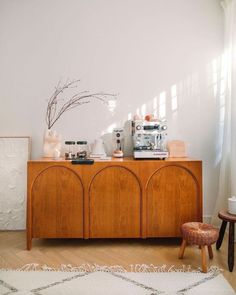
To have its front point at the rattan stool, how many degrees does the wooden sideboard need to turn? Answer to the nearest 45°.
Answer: approximately 45° to its left

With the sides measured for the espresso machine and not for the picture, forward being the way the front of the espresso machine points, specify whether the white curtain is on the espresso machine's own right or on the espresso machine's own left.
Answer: on the espresso machine's own left

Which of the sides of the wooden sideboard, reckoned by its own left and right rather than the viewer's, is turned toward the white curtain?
left

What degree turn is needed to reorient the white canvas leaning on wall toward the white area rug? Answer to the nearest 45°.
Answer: approximately 45° to its left

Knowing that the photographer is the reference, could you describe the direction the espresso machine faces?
facing the viewer

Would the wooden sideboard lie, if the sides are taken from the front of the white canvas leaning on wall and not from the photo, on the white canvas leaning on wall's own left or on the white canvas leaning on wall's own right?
on the white canvas leaning on wall's own left

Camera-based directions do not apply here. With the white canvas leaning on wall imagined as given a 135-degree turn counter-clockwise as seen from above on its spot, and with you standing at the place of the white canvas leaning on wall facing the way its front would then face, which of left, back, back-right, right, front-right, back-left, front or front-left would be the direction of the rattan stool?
right

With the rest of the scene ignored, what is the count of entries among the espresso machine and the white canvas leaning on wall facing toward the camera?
2

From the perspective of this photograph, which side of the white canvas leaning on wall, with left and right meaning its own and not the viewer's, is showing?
front

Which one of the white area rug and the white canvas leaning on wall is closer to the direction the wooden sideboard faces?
the white area rug

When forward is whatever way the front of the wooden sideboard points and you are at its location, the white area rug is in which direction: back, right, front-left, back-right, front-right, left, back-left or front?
front
